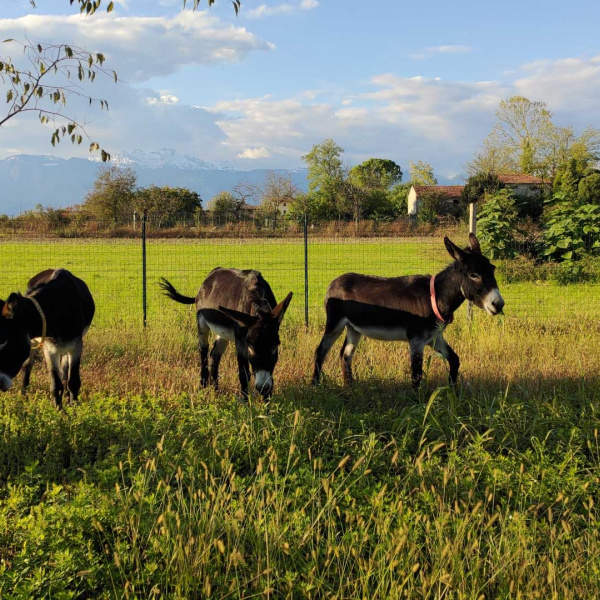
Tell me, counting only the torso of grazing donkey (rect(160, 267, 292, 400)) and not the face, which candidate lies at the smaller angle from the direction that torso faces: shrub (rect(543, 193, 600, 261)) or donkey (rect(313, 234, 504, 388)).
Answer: the donkey

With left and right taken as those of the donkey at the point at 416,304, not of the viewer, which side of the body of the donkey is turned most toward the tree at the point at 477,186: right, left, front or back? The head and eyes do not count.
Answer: left

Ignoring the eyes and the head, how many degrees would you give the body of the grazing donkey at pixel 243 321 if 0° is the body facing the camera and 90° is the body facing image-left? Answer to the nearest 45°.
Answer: approximately 315°

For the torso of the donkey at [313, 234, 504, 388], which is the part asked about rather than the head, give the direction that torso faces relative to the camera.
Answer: to the viewer's right

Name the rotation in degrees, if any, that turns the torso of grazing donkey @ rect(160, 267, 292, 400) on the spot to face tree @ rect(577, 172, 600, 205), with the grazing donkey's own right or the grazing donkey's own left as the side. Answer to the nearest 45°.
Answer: approximately 90° to the grazing donkey's own left

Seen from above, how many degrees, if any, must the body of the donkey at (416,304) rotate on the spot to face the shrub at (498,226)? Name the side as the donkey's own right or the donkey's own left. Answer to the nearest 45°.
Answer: approximately 90° to the donkey's own left

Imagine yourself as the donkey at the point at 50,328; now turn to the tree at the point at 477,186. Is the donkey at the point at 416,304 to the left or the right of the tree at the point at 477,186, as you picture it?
right

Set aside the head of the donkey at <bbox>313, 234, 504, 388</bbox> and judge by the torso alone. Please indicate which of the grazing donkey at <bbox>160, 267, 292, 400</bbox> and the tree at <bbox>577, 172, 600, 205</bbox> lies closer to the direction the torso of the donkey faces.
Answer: the tree

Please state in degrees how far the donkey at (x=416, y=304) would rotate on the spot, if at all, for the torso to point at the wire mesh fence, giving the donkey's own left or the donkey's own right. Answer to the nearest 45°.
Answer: approximately 90° to the donkey's own left

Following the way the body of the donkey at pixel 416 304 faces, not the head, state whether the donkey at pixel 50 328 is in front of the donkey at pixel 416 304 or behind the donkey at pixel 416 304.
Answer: behind

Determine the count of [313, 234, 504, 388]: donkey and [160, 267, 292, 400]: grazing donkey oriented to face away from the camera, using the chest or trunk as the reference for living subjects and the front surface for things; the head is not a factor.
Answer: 0

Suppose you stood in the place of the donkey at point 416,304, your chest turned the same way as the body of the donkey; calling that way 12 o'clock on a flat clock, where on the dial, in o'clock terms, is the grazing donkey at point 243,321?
The grazing donkey is roughly at 5 o'clock from the donkey.
